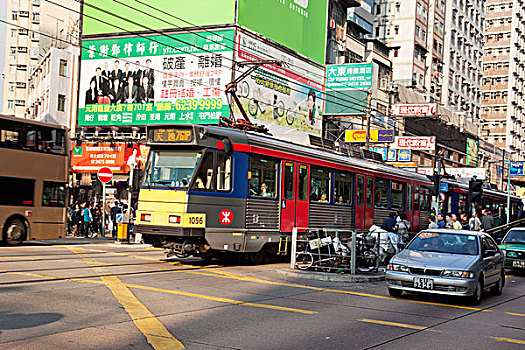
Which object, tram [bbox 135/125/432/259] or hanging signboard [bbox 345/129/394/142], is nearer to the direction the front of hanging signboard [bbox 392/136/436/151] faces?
the tram

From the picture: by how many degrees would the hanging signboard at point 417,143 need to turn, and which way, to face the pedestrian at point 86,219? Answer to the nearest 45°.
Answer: approximately 45° to its right

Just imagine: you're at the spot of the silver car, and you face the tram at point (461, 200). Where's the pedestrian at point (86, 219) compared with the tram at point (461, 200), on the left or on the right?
left

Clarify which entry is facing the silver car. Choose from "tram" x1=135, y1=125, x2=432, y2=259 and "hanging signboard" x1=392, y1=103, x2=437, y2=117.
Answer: the hanging signboard

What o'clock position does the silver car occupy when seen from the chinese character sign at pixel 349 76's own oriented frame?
The silver car is roughly at 12 o'clock from the chinese character sign.

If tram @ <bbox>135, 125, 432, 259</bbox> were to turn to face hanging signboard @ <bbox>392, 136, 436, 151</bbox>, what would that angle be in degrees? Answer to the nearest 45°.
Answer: approximately 135° to its right

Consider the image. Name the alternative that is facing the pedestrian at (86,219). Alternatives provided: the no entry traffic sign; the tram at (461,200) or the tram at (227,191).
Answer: the tram at (461,200)

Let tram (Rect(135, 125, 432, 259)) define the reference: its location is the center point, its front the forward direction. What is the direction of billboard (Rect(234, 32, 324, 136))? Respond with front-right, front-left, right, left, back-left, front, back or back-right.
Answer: back-right

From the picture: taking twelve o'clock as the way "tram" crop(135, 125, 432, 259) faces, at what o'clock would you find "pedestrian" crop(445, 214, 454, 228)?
The pedestrian is roughly at 6 o'clock from the tram.

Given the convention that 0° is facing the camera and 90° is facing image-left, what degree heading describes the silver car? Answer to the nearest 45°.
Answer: approximately 45°
